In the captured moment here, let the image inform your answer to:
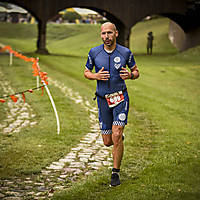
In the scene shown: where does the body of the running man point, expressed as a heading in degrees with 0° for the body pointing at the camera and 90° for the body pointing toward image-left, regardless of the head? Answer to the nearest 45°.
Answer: approximately 0°
